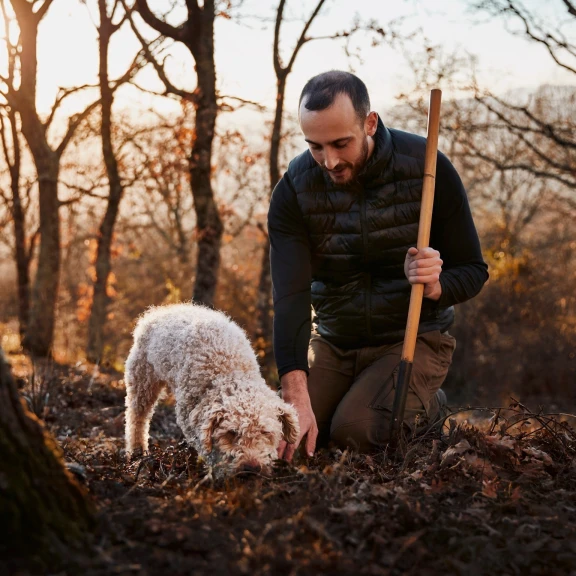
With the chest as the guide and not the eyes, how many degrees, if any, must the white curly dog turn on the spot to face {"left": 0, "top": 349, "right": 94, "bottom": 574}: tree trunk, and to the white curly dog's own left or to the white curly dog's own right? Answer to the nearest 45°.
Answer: approximately 45° to the white curly dog's own right

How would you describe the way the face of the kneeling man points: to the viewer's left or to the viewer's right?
to the viewer's left

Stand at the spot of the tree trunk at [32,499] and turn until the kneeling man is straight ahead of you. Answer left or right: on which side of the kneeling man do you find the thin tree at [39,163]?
left

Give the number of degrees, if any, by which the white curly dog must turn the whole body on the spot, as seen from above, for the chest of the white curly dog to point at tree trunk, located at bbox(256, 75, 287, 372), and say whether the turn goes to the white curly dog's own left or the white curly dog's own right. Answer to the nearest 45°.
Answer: approximately 135° to the white curly dog's own left

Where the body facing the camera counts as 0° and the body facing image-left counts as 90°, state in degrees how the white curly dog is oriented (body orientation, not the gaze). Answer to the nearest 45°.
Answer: approximately 315°

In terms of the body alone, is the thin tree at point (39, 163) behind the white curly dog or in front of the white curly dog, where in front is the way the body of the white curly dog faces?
behind

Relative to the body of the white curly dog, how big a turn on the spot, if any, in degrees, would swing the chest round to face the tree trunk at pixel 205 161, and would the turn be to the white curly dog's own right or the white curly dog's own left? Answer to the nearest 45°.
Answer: approximately 135° to the white curly dog's own left
